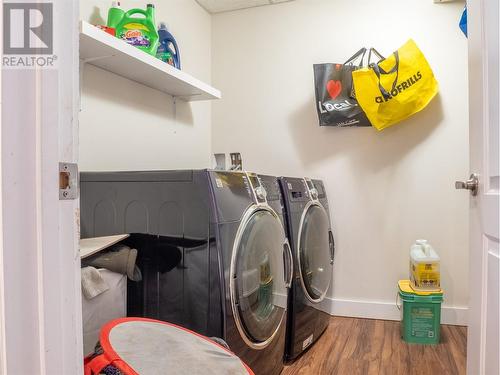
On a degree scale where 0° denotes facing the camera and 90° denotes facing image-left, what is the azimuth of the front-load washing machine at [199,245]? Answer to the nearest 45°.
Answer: approximately 315°

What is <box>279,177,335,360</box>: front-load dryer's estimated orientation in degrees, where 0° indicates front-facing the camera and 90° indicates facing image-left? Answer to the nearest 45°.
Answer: approximately 315°

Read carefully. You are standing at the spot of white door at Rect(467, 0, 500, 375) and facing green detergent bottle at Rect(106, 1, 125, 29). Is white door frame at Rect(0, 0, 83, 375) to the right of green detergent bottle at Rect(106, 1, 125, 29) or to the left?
left

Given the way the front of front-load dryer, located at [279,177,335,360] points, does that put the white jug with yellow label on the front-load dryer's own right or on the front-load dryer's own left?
on the front-load dryer's own left

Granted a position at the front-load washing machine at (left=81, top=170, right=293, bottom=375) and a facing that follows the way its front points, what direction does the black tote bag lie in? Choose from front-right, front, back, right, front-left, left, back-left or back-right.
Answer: left

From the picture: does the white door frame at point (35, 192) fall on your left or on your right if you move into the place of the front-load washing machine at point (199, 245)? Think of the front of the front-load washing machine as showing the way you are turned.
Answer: on your right
